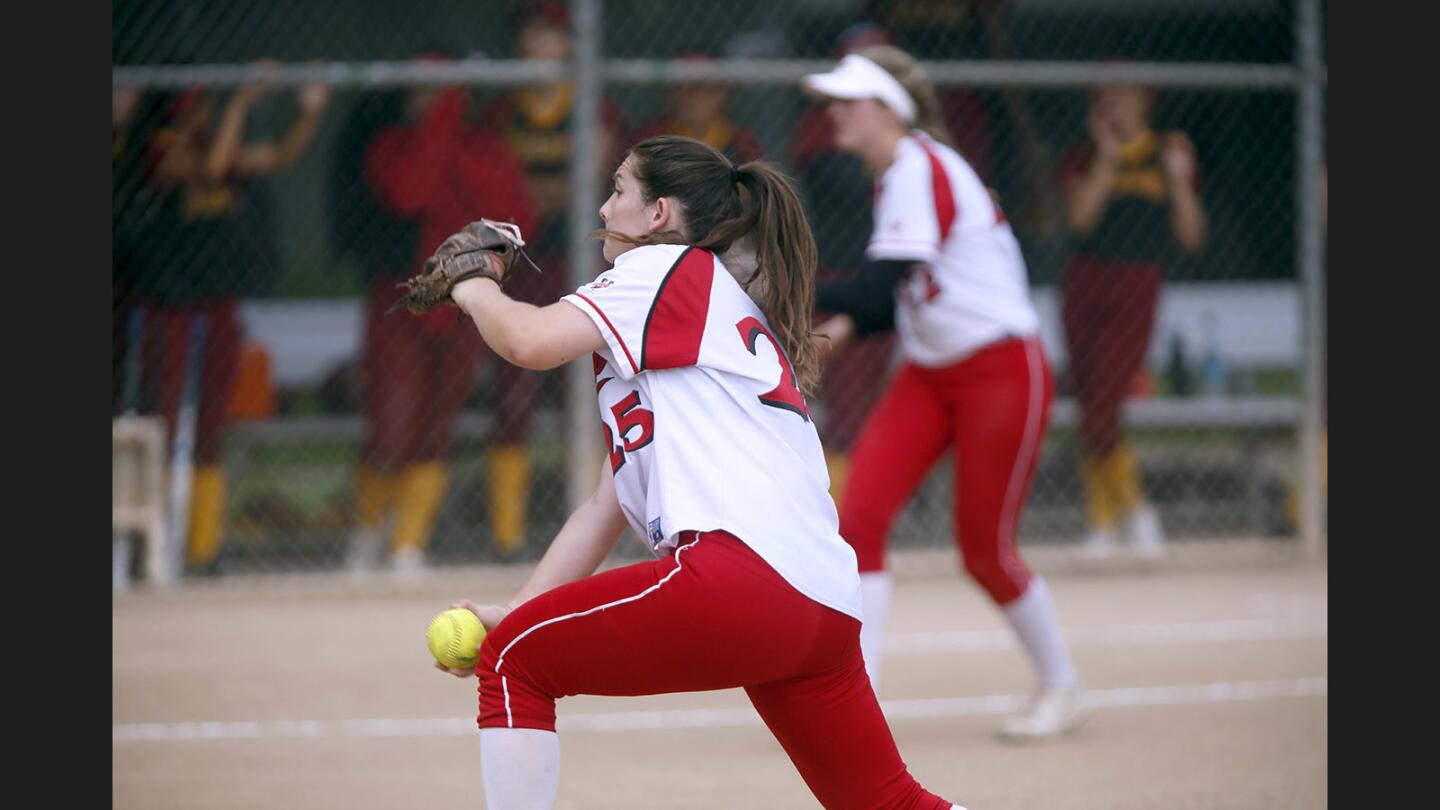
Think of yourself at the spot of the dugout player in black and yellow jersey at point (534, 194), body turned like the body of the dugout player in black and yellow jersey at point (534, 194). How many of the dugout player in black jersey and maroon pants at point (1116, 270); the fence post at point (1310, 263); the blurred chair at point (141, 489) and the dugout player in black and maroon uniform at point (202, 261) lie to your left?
2

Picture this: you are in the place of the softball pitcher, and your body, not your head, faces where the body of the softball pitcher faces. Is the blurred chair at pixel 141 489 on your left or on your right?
on your right

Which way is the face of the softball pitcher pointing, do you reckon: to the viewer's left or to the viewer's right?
to the viewer's left

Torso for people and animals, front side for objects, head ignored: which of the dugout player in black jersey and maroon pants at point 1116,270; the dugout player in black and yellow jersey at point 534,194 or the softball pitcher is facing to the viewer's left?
the softball pitcher

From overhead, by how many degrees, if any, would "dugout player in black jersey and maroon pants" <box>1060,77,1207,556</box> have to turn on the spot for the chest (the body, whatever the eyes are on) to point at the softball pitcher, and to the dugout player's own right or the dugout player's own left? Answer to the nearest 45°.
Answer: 0° — they already face them

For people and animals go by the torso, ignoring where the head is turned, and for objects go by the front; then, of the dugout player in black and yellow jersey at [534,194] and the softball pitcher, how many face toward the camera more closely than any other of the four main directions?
1

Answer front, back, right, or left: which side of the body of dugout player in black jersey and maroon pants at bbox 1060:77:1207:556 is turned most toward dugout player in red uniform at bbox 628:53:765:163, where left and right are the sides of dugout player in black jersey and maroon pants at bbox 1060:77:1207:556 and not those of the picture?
right

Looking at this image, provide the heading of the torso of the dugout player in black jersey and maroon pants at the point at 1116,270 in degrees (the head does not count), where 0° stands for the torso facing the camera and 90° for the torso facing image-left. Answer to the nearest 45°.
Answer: approximately 0°
